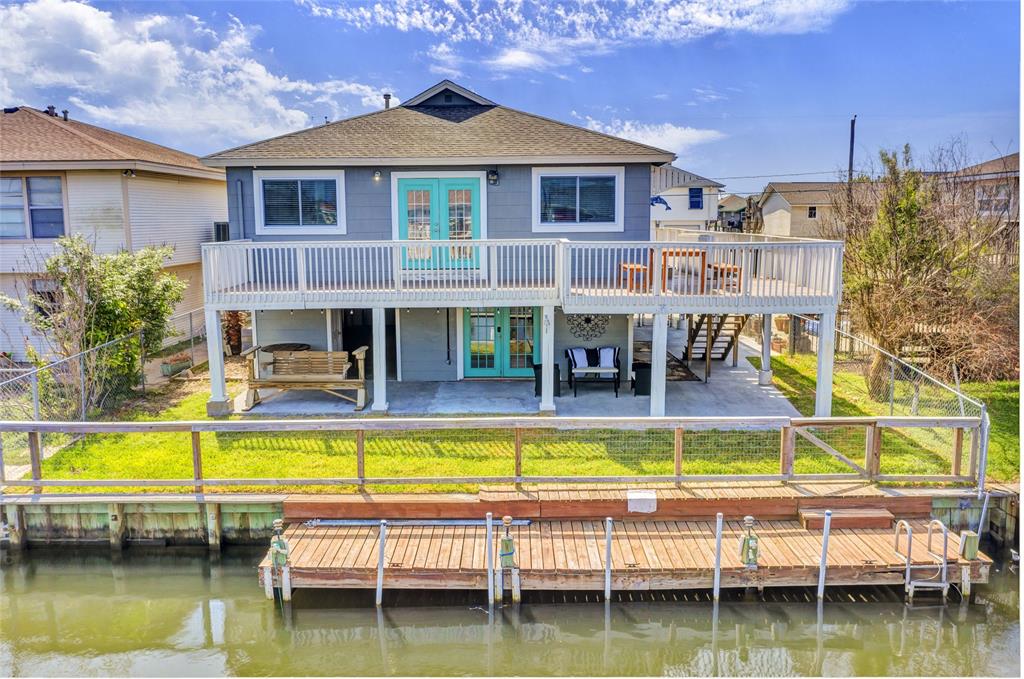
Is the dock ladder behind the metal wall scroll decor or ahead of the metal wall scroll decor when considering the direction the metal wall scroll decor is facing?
ahead

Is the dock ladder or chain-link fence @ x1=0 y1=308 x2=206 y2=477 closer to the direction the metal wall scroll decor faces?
the dock ladder

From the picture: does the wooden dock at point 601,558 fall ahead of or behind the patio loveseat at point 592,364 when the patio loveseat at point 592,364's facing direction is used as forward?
ahead

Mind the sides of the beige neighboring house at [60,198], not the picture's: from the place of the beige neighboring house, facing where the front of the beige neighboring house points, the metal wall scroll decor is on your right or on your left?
on your left

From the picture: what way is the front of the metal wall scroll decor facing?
toward the camera

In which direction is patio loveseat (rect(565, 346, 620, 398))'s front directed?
toward the camera

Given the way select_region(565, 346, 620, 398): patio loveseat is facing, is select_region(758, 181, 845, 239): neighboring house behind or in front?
behind

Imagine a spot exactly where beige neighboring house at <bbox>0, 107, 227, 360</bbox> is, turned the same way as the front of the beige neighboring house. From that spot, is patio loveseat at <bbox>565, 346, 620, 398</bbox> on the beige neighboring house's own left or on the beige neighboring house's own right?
on the beige neighboring house's own left

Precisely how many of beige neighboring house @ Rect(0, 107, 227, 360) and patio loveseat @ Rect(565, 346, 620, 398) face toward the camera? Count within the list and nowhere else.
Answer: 2

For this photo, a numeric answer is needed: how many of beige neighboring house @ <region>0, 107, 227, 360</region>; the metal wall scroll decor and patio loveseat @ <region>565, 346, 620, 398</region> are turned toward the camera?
3

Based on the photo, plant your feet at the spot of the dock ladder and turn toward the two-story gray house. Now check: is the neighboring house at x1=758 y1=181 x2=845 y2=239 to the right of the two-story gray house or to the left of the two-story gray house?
right

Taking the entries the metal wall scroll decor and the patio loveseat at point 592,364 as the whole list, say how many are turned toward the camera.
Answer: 2

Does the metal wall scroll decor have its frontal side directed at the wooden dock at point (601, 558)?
yes

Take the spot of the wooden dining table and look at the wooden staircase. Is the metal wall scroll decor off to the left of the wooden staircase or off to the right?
left

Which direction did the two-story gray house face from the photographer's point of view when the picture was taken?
facing the viewer

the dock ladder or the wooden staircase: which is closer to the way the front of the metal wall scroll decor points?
the dock ladder

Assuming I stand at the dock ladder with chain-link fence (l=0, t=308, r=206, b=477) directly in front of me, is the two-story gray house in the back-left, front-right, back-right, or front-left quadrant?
front-right
